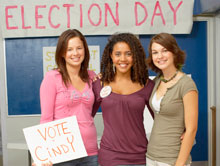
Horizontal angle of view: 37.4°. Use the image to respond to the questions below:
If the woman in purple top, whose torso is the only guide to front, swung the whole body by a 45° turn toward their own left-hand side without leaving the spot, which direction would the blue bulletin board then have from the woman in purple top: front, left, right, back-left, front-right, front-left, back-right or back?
back

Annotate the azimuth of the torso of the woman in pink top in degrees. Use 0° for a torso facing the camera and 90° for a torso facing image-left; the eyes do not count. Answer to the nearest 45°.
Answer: approximately 315°

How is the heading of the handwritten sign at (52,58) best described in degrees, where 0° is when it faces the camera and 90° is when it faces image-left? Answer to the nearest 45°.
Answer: approximately 0°

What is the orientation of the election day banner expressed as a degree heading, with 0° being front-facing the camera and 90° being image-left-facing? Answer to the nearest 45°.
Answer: approximately 0°
